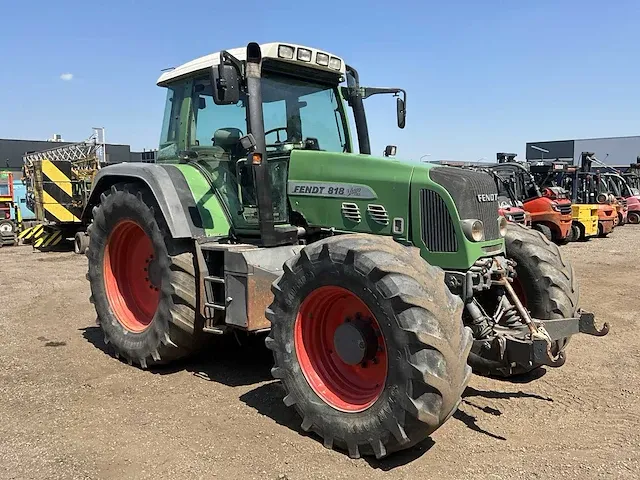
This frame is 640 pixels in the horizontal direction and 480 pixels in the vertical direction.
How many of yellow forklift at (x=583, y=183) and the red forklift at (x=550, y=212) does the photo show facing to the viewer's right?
0

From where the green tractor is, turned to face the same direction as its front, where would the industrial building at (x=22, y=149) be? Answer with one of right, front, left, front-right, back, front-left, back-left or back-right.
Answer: back

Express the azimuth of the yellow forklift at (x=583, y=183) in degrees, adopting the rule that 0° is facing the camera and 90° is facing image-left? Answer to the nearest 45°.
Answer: approximately 135°

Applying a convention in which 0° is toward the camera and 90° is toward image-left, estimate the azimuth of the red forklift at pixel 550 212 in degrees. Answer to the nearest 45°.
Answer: approximately 135°

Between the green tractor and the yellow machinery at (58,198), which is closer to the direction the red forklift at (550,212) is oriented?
the yellow machinery

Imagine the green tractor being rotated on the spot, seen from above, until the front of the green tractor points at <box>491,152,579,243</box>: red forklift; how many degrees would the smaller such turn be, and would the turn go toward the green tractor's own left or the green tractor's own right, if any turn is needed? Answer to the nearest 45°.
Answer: approximately 90° to the green tractor's own left

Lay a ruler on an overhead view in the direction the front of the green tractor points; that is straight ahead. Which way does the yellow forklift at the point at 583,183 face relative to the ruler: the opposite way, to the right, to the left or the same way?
the opposite way

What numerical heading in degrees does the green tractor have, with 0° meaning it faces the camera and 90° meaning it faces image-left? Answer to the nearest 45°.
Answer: approximately 315°

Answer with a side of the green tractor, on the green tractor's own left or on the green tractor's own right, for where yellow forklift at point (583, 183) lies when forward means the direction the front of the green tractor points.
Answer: on the green tractor's own left
